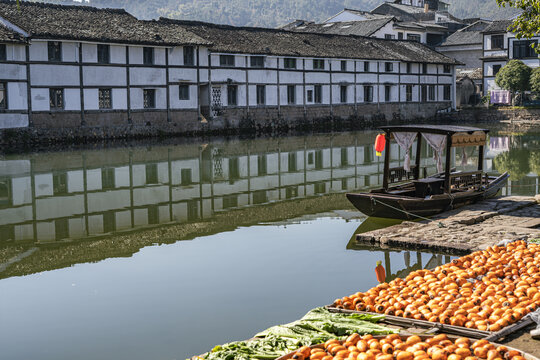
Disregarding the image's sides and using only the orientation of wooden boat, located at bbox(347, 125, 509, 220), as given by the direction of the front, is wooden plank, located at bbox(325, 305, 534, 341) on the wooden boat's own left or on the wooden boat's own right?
on the wooden boat's own left

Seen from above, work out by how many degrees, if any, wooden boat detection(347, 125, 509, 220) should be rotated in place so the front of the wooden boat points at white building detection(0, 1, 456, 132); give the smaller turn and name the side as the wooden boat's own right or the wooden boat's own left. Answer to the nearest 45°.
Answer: approximately 90° to the wooden boat's own right

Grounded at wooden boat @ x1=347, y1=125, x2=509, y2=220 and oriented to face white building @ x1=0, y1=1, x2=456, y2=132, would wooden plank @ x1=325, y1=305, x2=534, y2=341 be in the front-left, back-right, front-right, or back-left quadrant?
back-left

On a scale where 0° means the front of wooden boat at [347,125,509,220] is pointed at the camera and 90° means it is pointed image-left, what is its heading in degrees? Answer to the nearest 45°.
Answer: approximately 45°
